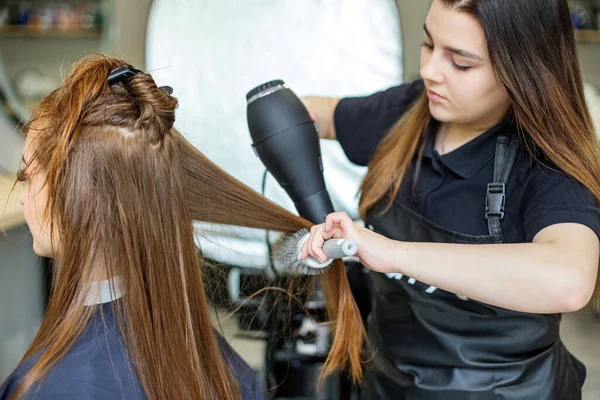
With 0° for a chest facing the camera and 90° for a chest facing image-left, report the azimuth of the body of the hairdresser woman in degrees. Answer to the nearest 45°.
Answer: approximately 45°

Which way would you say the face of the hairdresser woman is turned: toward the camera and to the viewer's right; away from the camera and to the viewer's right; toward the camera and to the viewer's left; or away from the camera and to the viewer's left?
toward the camera and to the viewer's left
